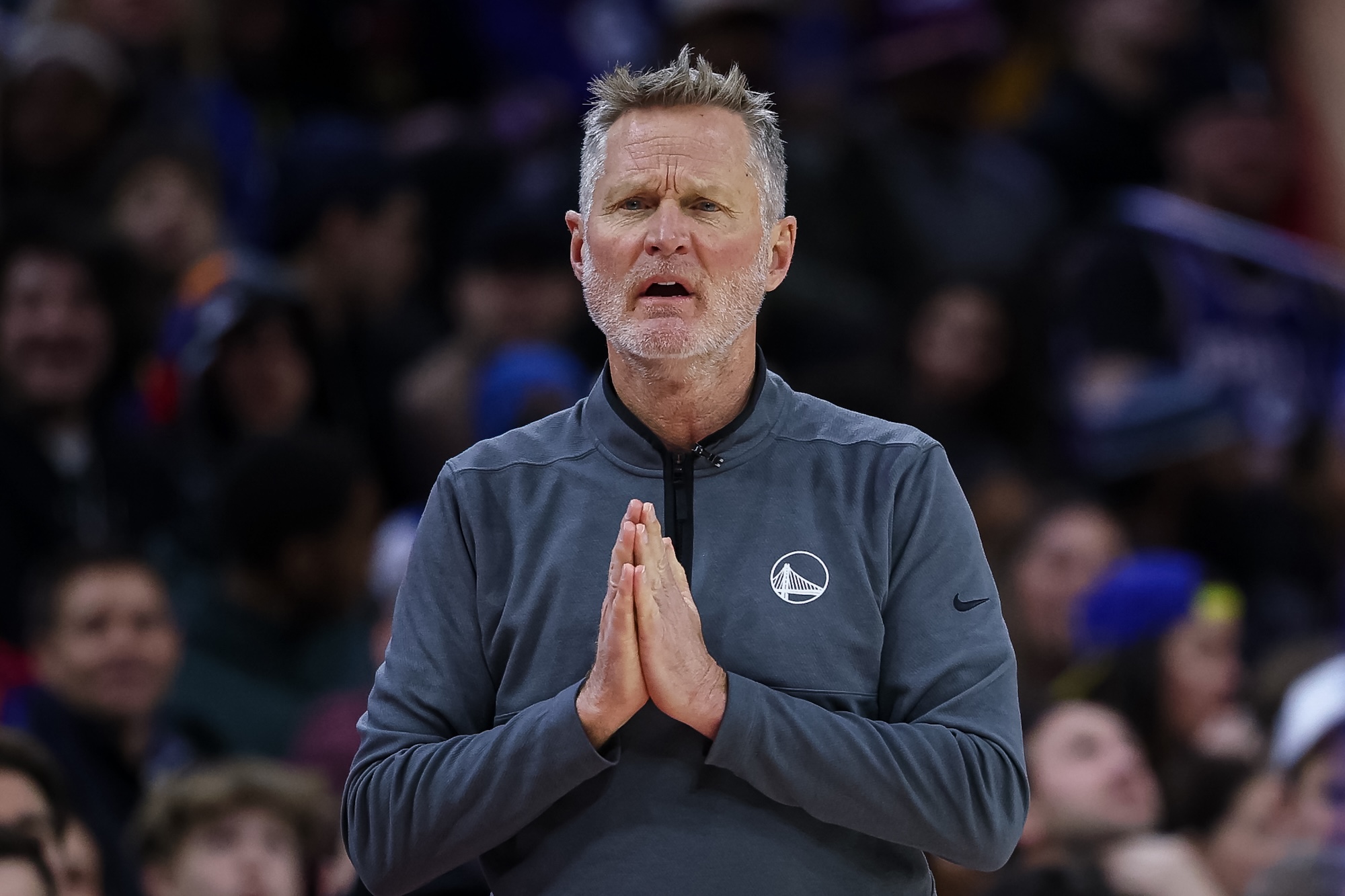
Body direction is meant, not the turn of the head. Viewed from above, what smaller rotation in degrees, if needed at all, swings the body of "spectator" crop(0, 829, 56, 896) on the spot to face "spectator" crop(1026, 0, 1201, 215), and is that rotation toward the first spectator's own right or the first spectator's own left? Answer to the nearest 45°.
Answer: approximately 135° to the first spectator's own left

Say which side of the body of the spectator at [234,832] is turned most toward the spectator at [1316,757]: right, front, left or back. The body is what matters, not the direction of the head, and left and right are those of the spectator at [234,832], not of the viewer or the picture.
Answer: left

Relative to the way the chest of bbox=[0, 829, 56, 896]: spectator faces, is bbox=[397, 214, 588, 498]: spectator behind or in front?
behind

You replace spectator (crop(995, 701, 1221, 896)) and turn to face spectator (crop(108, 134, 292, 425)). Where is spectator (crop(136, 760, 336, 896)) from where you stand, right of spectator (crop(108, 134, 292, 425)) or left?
left

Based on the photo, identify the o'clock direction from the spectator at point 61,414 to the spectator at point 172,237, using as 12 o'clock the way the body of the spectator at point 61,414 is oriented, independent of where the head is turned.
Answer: the spectator at point 172,237 is roughly at 7 o'clock from the spectator at point 61,414.
